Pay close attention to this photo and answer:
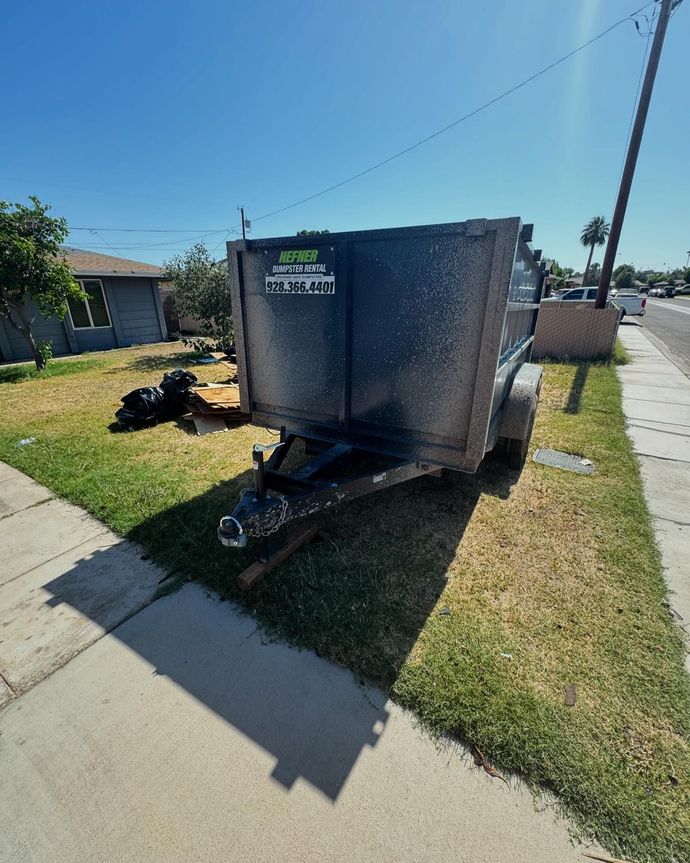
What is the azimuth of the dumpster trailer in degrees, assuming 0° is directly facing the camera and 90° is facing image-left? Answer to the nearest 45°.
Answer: approximately 45°

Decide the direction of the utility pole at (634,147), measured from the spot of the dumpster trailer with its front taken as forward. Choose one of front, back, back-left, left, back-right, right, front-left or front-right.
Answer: back

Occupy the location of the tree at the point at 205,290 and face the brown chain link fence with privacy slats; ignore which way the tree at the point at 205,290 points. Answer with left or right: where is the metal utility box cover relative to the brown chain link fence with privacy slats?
right

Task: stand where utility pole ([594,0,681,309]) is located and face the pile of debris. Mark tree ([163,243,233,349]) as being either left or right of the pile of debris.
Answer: right

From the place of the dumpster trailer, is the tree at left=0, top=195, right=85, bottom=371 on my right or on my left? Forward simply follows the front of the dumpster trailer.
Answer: on my right

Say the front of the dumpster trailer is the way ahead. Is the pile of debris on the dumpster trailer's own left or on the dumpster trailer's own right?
on the dumpster trailer's own right

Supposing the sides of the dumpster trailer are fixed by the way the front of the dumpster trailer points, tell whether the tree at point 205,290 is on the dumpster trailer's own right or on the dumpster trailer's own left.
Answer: on the dumpster trailer's own right
